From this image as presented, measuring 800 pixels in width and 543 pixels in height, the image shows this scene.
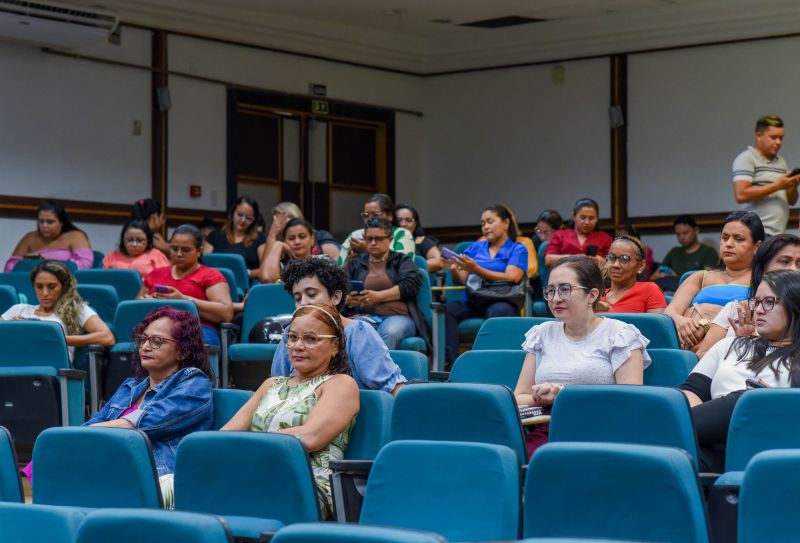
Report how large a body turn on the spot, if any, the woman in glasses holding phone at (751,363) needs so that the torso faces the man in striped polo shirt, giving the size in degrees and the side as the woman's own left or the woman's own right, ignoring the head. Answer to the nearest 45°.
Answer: approximately 135° to the woman's own right

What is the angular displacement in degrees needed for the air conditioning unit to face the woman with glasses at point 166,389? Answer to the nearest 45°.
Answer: approximately 45° to its right

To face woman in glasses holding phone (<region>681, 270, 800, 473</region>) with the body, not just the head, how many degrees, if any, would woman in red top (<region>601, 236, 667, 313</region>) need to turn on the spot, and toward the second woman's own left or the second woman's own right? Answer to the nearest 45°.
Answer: approximately 45° to the second woman's own left

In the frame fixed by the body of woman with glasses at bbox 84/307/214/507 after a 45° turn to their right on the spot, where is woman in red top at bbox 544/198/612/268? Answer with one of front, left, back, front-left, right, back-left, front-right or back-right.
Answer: back-right

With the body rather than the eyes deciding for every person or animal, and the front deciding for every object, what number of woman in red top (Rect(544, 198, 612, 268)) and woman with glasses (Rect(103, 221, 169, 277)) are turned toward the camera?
2

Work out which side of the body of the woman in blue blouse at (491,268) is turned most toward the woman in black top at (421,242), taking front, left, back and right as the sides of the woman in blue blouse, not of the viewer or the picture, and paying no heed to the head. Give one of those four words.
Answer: right

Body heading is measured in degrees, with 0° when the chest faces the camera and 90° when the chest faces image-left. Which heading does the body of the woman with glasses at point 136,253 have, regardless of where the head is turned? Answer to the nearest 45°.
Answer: approximately 0°
